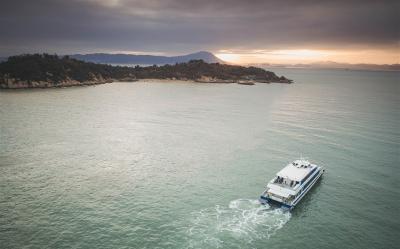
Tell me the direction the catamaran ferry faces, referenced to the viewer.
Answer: facing away from the viewer and to the right of the viewer
